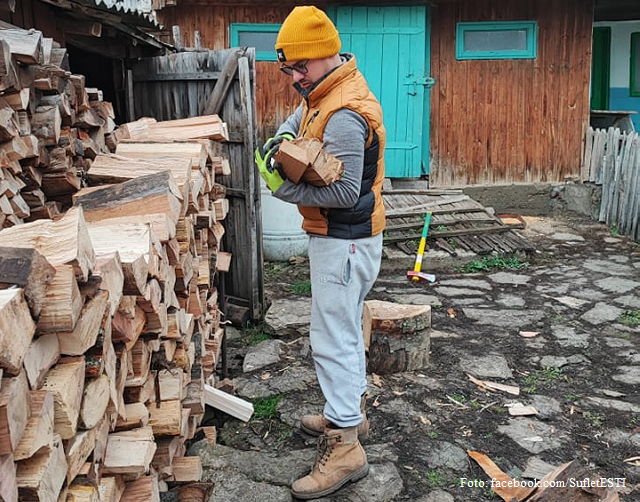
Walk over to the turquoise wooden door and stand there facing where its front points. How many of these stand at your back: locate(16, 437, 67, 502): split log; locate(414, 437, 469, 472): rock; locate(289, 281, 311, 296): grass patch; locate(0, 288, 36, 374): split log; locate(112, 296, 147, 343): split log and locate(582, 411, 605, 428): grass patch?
0

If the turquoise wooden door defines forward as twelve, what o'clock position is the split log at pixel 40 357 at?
The split log is roughly at 12 o'clock from the turquoise wooden door.

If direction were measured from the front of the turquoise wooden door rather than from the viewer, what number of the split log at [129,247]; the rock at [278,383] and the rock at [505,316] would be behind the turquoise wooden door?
0

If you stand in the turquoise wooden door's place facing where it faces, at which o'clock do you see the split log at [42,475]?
The split log is roughly at 12 o'clock from the turquoise wooden door.

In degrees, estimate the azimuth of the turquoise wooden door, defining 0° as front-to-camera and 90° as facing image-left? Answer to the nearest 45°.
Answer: approximately 0°

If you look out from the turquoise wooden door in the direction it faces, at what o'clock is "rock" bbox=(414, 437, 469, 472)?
The rock is roughly at 12 o'clock from the turquoise wooden door.

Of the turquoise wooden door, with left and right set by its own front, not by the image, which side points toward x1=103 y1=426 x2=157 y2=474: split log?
front

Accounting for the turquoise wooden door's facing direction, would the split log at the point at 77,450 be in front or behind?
in front

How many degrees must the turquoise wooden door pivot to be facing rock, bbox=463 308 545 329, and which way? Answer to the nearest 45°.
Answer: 0° — it already faces it

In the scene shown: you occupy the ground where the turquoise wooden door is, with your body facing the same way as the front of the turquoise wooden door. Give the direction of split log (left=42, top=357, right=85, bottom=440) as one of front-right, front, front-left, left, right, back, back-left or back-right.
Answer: front

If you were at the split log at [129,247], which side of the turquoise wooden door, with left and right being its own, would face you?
front

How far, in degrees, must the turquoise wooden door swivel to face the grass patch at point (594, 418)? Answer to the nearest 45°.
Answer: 0° — it already faces it

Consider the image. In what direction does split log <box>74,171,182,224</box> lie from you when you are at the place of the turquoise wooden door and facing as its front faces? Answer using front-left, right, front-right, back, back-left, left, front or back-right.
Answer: front

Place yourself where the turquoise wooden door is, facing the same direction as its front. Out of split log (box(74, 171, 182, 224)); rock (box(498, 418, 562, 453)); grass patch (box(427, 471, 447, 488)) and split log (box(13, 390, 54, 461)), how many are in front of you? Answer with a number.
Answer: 4

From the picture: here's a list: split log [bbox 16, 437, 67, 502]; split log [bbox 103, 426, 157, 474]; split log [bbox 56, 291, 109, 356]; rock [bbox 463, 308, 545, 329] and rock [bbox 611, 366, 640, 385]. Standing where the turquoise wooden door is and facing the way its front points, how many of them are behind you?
0

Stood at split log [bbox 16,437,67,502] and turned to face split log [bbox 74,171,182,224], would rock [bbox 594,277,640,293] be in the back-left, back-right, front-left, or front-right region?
front-right

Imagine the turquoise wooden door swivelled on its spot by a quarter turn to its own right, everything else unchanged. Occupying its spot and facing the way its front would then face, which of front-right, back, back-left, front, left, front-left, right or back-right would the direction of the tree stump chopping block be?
left

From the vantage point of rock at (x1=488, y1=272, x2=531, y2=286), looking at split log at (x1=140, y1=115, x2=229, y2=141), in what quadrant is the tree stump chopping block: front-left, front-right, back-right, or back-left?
front-left

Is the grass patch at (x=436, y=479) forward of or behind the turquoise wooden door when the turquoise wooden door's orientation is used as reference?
forward

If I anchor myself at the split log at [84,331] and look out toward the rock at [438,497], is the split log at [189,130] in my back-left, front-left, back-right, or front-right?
front-left

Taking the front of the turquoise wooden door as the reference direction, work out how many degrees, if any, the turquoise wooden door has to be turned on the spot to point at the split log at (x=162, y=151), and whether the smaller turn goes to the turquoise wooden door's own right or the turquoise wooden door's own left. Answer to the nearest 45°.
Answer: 0° — it already faces it

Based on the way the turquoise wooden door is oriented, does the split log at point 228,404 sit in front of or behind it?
in front
